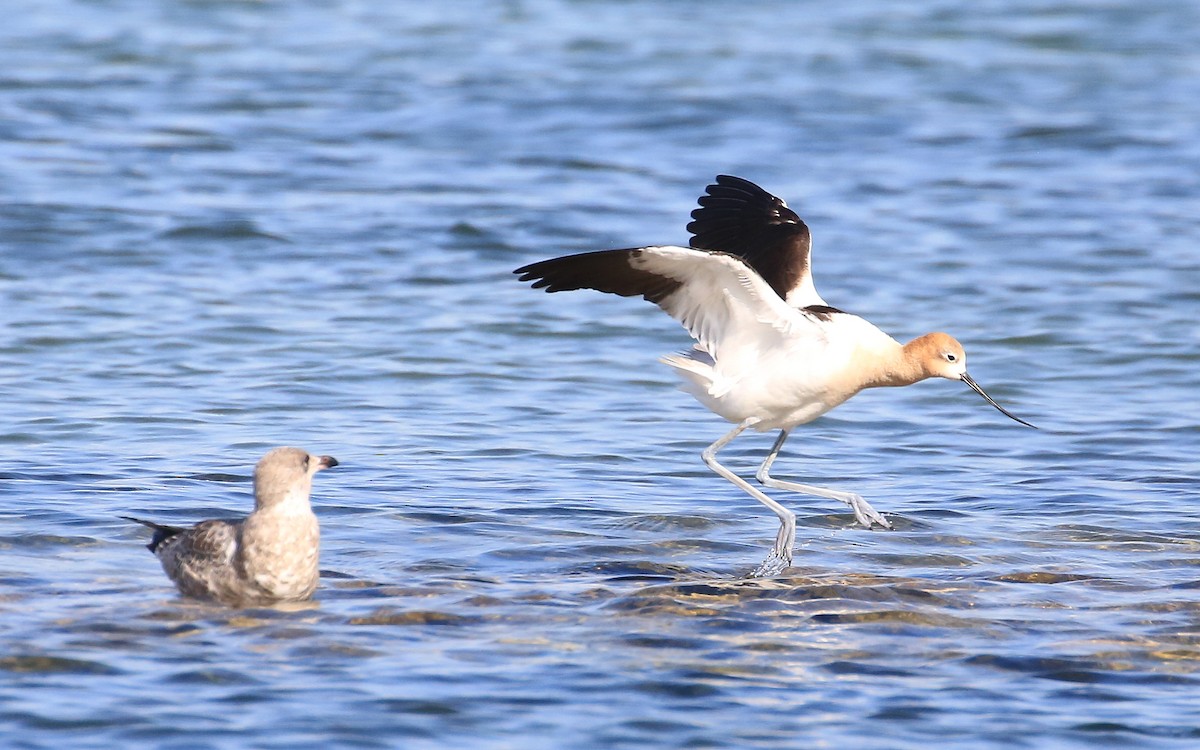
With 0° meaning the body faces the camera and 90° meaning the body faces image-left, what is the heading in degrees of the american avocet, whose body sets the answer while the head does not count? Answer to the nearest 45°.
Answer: approximately 270°

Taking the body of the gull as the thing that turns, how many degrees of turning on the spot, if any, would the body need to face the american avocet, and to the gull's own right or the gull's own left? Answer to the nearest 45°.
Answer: approximately 45° to the gull's own left

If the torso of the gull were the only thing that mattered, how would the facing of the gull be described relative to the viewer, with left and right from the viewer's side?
facing to the right of the viewer

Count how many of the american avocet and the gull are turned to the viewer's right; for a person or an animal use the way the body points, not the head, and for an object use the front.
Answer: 2

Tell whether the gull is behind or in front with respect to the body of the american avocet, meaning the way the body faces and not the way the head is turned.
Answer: behind
